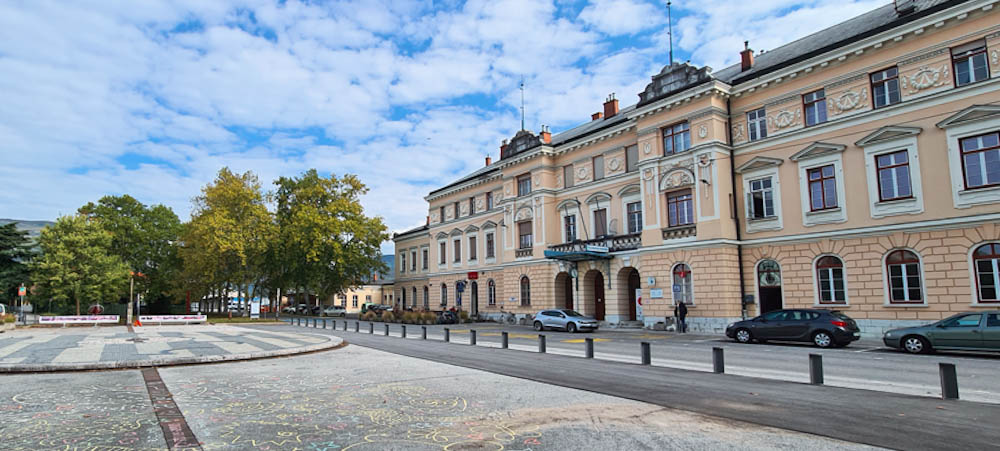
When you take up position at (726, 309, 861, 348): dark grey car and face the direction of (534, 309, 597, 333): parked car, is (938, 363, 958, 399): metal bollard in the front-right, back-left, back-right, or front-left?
back-left

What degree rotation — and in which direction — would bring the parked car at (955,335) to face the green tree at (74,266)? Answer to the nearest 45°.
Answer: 0° — it already faces it

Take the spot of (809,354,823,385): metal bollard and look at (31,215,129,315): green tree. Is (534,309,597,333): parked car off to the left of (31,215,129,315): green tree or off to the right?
right

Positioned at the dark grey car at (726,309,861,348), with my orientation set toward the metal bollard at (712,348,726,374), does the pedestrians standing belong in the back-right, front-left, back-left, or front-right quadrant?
back-right

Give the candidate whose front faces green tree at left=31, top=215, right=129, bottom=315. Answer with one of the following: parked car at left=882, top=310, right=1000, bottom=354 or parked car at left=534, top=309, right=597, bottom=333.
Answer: parked car at left=882, top=310, right=1000, bottom=354

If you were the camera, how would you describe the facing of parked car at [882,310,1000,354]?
facing to the left of the viewer

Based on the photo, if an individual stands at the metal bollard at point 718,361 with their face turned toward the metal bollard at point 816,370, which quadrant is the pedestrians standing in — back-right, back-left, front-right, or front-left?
back-left

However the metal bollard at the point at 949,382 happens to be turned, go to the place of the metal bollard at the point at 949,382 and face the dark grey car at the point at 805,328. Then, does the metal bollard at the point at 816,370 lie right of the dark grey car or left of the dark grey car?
left

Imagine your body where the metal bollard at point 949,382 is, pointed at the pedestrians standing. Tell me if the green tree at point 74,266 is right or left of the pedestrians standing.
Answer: left
